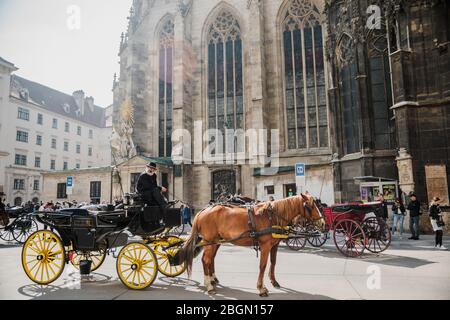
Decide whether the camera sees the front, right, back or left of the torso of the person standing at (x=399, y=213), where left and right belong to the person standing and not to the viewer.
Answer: front

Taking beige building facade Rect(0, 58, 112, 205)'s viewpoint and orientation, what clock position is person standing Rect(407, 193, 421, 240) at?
The person standing is roughly at 1 o'clock from the beige building facade.

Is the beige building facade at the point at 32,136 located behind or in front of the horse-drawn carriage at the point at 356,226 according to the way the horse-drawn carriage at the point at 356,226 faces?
in front

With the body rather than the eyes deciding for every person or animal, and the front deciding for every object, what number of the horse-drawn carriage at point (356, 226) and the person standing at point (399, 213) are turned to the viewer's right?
0

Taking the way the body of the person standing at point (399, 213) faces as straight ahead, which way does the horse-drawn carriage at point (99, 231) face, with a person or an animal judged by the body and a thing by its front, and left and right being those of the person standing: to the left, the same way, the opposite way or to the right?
to the left

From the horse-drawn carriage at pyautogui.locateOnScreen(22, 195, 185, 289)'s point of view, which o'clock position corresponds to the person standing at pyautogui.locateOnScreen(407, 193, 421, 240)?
The person standing is roughly at 10 o'clock from the horse-drawn carriage.

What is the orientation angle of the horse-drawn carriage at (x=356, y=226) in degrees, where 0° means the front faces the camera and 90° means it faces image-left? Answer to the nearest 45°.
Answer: approximately 135°

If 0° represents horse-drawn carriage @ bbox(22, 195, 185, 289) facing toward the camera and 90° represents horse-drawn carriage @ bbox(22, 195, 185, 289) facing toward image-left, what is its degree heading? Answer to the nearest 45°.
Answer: approximately 315°

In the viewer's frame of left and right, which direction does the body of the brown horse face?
facing to the right of the viewer

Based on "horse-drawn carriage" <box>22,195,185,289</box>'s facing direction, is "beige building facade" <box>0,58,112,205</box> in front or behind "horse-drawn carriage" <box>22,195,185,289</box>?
behind

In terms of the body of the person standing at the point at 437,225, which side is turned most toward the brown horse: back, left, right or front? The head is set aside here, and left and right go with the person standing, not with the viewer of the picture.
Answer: right
